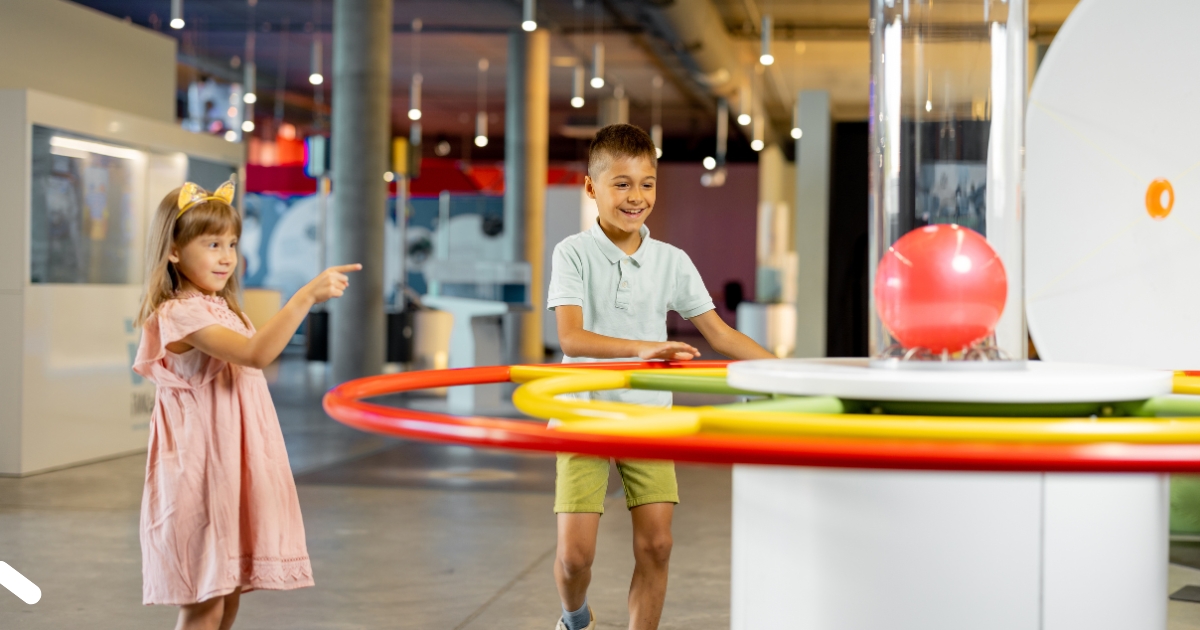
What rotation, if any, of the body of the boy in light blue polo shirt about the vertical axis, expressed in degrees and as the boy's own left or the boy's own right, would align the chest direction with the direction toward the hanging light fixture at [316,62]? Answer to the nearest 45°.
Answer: approximately 180°

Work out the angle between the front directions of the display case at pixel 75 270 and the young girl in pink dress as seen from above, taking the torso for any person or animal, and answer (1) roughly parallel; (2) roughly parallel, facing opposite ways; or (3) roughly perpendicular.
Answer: roughly parallel

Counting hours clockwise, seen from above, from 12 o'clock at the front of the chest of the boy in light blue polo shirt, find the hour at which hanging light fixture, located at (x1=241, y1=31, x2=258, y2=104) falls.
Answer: The hanging light fixture is roughly at 5 o'clock from the boy in light blue polo shirt.

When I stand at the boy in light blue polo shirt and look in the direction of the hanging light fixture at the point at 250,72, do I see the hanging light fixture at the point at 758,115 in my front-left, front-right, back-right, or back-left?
front-right

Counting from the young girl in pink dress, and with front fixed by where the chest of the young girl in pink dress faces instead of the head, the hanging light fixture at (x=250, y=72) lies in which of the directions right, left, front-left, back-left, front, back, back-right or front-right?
back-left

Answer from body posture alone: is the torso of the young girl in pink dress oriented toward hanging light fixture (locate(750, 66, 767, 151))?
no

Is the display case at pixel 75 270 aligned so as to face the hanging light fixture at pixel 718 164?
no

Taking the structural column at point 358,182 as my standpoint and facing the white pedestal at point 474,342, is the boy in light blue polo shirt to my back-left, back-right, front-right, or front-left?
front-right

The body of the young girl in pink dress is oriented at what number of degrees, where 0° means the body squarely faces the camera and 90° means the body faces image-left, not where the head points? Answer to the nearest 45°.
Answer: approximately 315°

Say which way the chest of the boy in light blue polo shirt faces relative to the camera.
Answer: toward the camera

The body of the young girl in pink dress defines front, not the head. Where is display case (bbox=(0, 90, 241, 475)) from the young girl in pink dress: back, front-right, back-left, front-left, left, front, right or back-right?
back-left

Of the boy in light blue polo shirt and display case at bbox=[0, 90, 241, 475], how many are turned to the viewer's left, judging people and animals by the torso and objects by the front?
0

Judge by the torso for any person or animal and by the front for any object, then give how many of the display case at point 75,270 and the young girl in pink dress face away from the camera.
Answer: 0

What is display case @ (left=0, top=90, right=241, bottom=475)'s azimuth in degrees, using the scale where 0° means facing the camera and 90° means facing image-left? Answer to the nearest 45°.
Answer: approximately 315°

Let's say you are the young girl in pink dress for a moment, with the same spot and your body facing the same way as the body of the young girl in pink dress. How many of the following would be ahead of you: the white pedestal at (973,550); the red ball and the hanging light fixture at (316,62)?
2

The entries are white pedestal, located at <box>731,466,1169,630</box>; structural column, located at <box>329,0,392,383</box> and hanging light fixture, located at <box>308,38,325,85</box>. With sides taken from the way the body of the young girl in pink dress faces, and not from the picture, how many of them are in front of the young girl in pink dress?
1

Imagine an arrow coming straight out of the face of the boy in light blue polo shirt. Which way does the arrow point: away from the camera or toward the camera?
toward the camera

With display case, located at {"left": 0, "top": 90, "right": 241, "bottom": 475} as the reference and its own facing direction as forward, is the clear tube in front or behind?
in front

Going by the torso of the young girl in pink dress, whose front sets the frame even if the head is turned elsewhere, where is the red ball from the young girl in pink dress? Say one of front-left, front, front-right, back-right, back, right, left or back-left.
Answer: front

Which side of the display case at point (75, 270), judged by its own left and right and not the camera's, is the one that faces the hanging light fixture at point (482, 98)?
left

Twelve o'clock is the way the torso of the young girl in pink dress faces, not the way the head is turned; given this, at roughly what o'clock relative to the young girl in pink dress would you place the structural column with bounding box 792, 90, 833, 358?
The structural column is roughly at 9 o'clock from the young girl in pink dress.

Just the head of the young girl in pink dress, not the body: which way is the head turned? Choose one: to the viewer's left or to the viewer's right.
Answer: to the viewer's right
